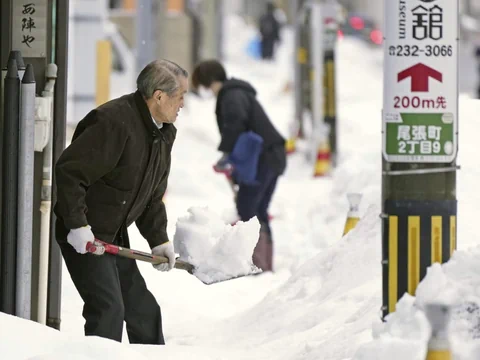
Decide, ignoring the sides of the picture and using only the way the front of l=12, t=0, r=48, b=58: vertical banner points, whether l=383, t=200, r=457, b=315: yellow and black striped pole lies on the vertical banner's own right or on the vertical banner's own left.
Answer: on the vertical banner's own left

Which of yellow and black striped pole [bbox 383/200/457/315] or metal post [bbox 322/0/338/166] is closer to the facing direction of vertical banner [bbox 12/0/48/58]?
the yellow and black striped pole

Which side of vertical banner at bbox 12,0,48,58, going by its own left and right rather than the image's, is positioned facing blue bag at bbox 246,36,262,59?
back

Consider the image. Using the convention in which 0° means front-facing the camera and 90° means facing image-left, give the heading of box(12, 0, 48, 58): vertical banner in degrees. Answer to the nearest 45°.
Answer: approximately 0°

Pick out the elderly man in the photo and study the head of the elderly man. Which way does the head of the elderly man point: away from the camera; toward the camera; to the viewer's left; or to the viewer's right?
to the viewer's right
